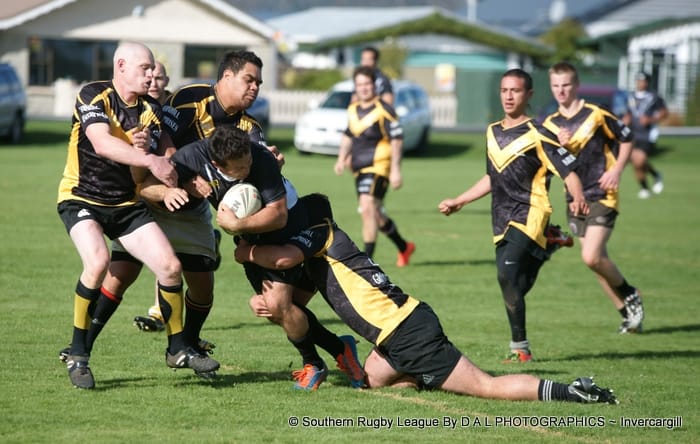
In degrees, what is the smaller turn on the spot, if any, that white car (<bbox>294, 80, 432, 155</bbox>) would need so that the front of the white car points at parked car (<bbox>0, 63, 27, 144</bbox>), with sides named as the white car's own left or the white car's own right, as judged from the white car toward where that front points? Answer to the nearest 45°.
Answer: approximately 45° to the white car's own right

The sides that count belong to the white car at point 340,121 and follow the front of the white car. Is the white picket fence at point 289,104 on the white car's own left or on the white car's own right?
on the white car's own right

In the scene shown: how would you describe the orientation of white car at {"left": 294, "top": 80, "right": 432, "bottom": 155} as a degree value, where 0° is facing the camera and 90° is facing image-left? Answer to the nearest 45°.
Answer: approximately 45°

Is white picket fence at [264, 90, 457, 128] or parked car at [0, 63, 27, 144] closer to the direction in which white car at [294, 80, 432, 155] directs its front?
the parked car
